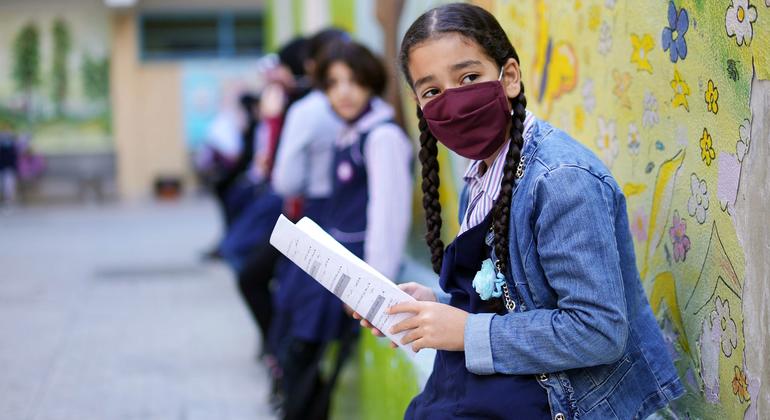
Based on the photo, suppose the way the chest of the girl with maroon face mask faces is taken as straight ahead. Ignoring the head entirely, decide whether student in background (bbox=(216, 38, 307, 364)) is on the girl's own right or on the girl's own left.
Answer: on the girl's own right

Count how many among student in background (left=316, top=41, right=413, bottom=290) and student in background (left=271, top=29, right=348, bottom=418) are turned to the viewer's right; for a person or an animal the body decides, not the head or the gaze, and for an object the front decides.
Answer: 0

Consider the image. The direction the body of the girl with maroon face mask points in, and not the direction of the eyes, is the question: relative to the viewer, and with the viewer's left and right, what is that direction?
facing the viewer and to the left of the viewer

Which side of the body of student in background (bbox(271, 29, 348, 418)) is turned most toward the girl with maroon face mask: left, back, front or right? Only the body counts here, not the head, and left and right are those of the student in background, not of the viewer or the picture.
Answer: left

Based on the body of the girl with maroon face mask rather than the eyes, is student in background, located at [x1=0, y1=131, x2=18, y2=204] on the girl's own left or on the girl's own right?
on the girl's own right

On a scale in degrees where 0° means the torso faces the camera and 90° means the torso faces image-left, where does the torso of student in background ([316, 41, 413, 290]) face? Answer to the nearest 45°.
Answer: approximately 45°

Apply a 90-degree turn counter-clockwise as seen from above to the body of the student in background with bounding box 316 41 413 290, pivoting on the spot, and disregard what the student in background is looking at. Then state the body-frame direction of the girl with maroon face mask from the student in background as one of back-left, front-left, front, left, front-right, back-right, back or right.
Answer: front-right

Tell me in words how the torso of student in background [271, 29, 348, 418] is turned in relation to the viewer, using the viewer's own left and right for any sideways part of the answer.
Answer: facing to the left of the viewer
